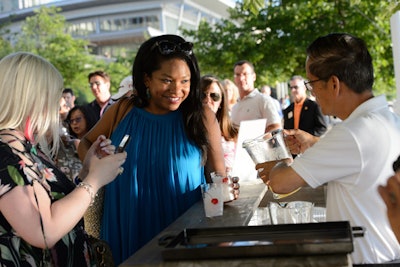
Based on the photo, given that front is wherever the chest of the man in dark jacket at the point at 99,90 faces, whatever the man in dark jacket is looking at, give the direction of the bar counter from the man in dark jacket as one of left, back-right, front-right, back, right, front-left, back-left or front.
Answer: front-left

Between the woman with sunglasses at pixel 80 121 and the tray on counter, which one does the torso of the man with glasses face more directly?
the woman with sunglasses

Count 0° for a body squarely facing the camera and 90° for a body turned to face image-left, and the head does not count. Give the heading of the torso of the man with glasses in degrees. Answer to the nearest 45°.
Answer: approximately 135°

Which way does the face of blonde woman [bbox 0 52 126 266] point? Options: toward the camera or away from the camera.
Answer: away from the camera

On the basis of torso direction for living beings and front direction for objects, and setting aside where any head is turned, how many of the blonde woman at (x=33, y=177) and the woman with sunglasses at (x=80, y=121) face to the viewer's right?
1

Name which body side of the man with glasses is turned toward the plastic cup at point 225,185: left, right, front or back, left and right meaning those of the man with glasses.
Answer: front

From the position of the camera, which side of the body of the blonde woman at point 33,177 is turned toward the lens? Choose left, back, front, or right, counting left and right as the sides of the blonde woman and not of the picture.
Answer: right

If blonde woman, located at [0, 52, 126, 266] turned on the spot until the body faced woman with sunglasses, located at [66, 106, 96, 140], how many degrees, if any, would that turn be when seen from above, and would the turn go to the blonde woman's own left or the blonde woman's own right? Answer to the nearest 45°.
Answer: approximately 90° to the blonde woman's own left

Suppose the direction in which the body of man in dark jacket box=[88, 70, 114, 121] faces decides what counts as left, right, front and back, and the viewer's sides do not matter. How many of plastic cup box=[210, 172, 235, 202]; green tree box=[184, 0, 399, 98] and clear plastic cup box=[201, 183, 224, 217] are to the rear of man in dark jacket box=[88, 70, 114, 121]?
1
